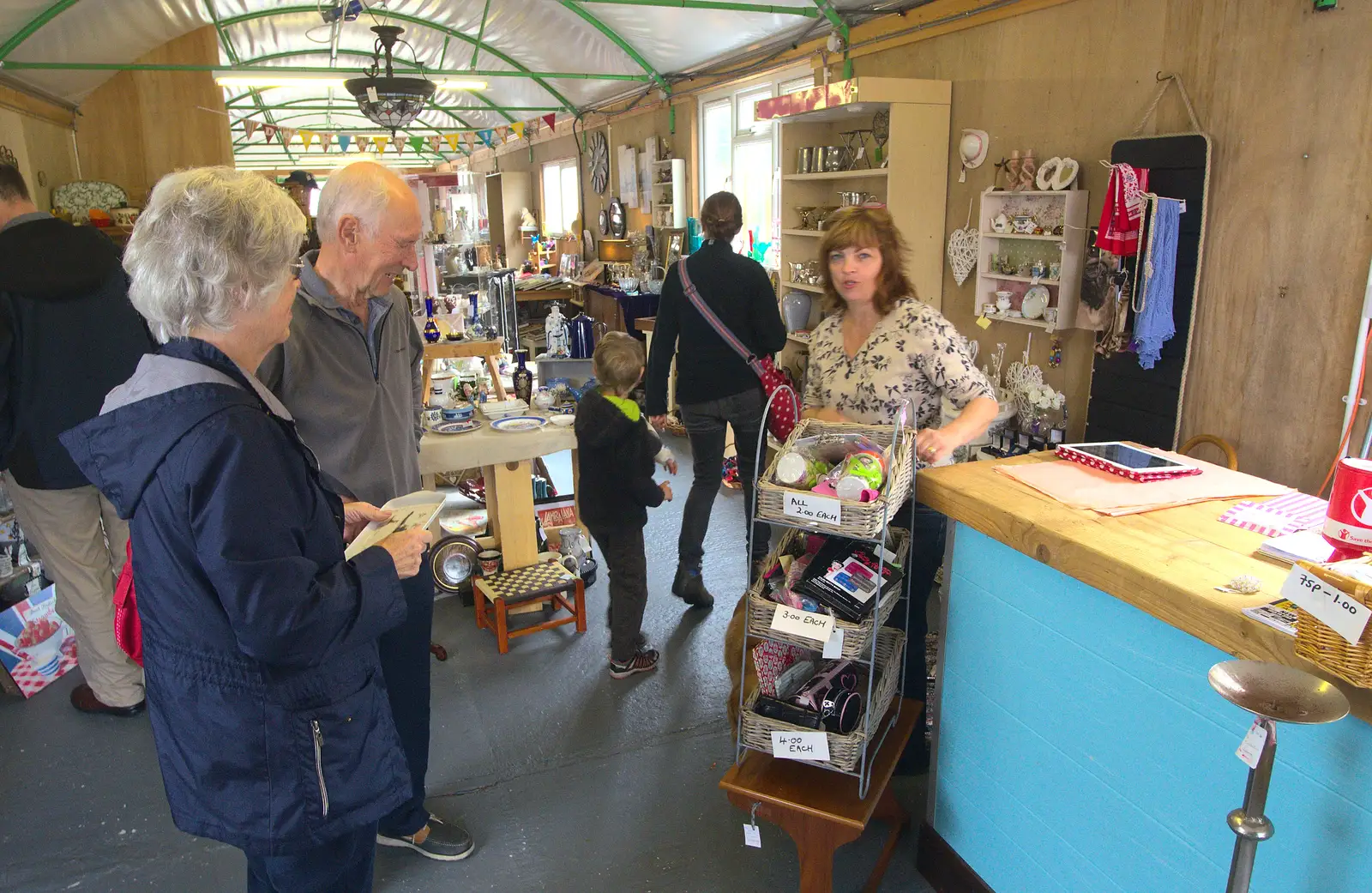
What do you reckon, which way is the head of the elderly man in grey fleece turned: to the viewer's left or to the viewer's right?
to the viewer's right

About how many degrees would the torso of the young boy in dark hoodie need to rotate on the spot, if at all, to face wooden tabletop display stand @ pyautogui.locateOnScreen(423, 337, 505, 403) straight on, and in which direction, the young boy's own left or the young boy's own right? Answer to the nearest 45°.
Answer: approximately 90° to the young boy's own left

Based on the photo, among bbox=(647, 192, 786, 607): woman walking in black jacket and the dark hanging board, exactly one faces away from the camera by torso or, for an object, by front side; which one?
the woman walking in black jacket

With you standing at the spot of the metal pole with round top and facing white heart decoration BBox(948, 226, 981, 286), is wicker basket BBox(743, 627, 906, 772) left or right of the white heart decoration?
left

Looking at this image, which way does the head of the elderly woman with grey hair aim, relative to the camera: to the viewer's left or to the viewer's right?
to the viewer's right

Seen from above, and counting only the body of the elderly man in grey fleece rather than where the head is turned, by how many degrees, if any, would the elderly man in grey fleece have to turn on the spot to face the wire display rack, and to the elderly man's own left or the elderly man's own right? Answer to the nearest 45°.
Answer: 0° — they already face it

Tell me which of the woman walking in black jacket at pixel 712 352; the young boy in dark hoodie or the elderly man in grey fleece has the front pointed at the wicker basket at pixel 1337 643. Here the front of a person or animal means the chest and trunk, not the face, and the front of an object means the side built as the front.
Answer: the elderly man in grey fleece

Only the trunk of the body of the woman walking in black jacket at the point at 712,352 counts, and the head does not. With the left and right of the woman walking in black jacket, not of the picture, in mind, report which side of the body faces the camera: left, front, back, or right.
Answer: back

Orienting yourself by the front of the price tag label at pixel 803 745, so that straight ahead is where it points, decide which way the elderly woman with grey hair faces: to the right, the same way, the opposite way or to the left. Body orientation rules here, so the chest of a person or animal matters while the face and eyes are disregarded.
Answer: the opposite way

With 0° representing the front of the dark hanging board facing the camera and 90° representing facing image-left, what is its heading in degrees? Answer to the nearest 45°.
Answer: approximately 45°

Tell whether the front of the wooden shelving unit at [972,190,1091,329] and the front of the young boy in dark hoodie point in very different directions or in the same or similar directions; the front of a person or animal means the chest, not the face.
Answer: very different directions

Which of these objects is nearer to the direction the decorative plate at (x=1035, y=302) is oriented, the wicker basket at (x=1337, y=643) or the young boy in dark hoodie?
the young boy in dark hoodie
